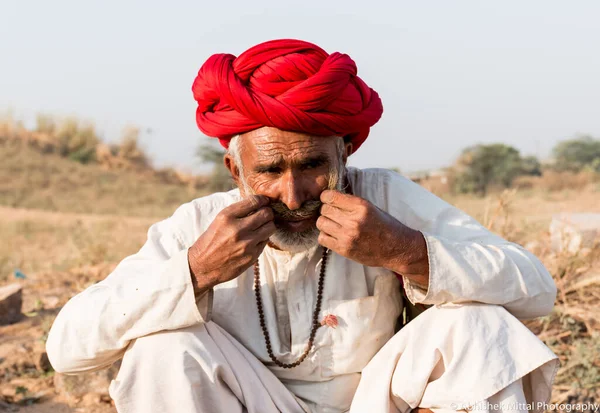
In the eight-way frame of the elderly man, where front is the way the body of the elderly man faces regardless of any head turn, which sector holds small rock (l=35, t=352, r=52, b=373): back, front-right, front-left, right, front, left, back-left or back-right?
back-right

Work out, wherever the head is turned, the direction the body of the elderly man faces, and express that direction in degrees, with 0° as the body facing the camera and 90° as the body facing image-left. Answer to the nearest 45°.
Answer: approximately 0°

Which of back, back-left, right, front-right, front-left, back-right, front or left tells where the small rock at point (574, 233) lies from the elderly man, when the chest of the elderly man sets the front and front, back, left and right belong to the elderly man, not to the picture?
back-left

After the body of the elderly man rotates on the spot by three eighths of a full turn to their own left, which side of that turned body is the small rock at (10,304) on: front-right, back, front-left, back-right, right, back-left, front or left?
left
